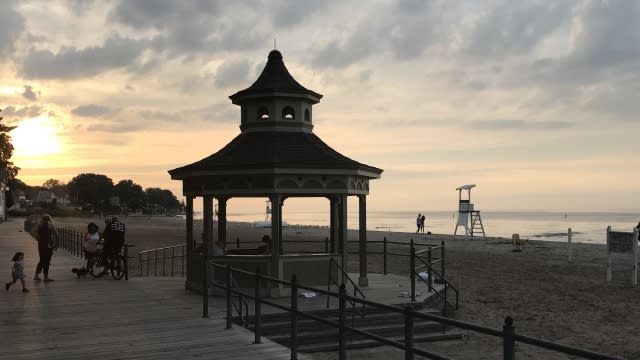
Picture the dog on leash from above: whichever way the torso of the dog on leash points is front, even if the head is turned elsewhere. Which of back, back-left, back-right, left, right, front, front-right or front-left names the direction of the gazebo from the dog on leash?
back-left

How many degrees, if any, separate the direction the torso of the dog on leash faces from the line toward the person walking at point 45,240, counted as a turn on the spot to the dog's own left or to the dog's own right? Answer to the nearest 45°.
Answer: approximately 45° to the dog's own left

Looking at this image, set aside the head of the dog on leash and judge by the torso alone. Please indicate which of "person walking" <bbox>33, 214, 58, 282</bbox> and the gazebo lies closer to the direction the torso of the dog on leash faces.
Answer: the person walking

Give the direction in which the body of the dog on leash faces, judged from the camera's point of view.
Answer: to the viewer's left
